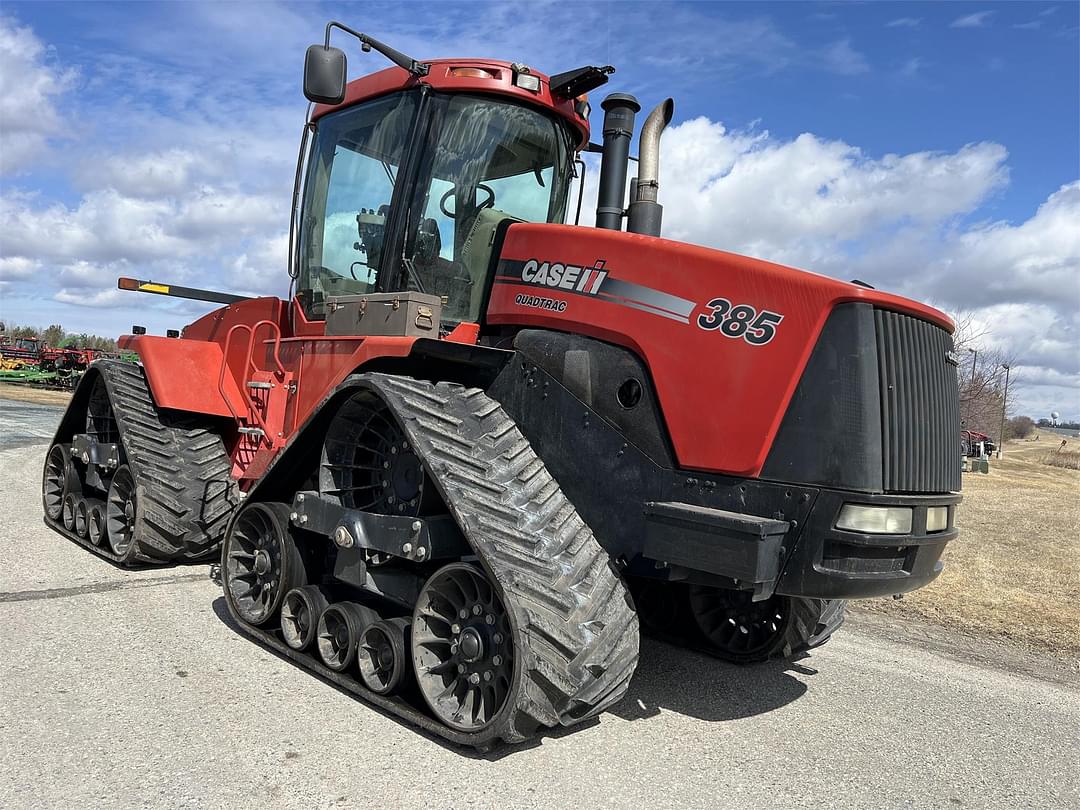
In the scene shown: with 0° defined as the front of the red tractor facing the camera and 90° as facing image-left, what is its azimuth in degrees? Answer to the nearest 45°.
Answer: approximately 315°
